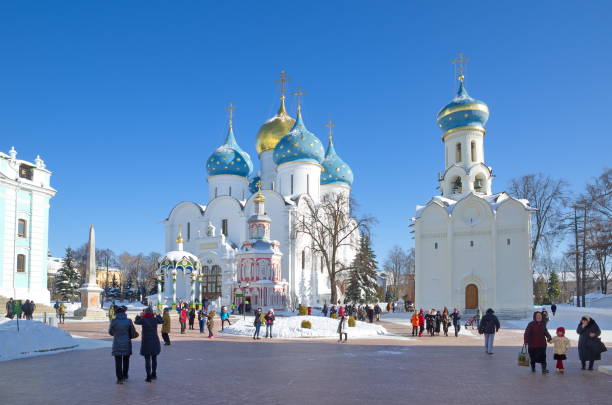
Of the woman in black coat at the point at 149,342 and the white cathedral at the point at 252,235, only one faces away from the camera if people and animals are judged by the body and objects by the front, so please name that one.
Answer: the woman in black coat

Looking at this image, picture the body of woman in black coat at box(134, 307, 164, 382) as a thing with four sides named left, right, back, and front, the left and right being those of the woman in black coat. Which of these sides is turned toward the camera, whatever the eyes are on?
back

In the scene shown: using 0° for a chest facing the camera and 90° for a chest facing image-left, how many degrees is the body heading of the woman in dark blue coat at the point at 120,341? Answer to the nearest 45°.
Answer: approximately 180°

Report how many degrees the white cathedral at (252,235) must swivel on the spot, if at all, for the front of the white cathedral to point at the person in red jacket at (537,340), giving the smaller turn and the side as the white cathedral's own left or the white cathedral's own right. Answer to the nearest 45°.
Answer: approximately 45° to the white cathedral's own left

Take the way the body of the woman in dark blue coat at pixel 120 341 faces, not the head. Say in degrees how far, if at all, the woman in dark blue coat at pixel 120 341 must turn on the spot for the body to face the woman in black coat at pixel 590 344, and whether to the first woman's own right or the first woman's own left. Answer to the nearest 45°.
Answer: approximately 90° to the first woman's own right

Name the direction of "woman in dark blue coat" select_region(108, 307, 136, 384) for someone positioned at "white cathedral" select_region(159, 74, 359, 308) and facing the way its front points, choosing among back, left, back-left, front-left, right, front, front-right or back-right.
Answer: front-left

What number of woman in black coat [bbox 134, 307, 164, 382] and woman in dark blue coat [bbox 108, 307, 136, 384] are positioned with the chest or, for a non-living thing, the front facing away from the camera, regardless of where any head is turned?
2

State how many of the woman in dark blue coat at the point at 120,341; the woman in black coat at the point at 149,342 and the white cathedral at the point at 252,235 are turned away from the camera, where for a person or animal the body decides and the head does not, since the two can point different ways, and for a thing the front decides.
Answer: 2

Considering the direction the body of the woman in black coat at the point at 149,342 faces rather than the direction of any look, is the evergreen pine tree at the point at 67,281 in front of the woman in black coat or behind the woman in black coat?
in front

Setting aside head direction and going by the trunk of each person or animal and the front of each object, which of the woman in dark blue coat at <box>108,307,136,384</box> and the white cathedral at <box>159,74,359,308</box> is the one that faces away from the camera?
the woman in dark blue coat

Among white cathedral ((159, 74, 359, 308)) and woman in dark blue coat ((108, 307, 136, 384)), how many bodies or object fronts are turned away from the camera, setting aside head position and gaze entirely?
1

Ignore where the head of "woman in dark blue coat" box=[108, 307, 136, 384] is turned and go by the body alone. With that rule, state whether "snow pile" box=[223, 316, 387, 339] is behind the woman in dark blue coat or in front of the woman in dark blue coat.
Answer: in front

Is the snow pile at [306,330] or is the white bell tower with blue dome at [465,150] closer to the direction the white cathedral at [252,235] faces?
the snow pile
